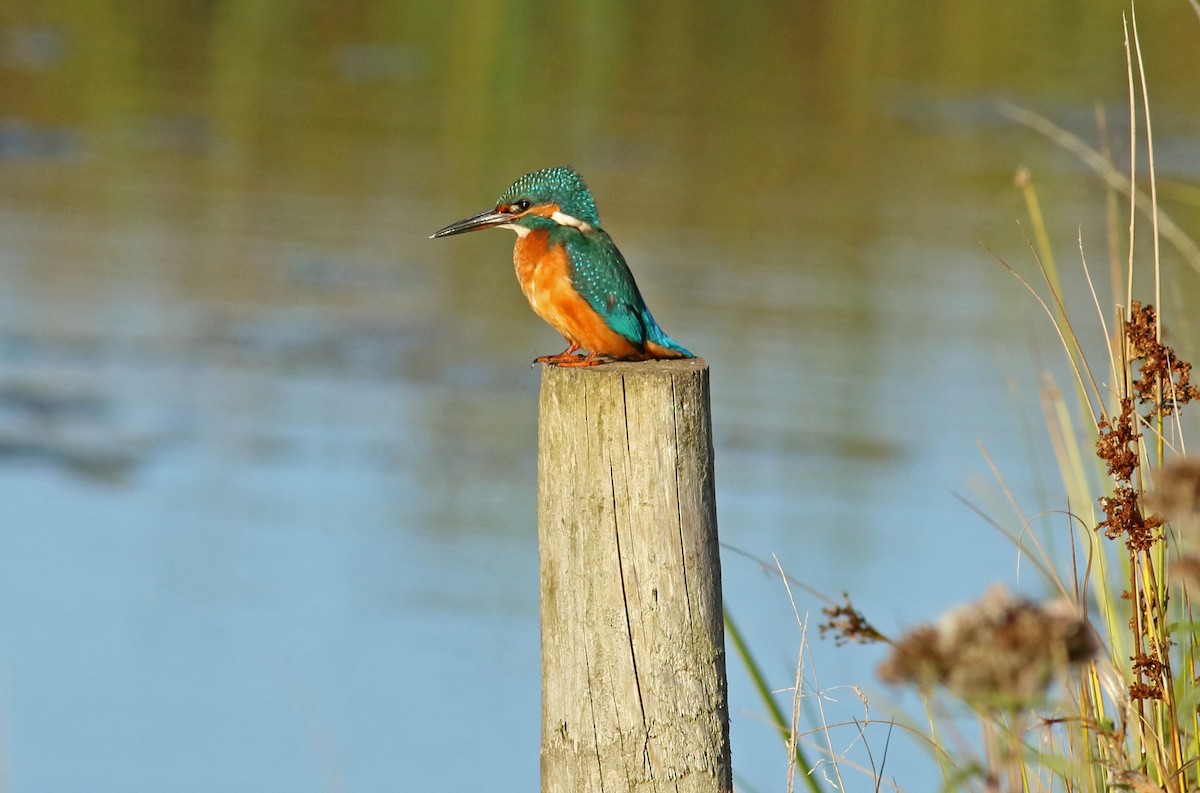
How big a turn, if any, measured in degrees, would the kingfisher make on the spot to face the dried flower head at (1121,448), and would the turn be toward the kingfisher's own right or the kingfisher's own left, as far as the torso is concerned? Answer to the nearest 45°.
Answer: approximately 135° to the kingfisher's own left

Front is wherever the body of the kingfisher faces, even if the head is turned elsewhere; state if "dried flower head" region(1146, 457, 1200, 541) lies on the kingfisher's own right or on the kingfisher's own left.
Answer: on the kingfisher's own left

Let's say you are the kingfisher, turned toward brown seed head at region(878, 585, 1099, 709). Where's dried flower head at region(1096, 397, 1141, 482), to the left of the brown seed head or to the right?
left

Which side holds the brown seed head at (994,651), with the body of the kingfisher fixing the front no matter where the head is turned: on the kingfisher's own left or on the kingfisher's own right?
on the kingfisher's own left

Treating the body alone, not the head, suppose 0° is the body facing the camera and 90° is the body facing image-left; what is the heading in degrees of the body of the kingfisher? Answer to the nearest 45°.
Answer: approximately 90°

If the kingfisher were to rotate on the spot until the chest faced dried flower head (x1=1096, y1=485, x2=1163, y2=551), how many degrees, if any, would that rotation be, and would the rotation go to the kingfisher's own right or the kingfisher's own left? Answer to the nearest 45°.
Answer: approximately 135° to the kingfisher's own left

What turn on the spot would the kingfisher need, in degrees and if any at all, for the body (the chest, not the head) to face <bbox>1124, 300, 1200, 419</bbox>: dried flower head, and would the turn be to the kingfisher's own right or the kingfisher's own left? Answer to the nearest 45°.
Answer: approximately 135° to the kingfisher's own left
